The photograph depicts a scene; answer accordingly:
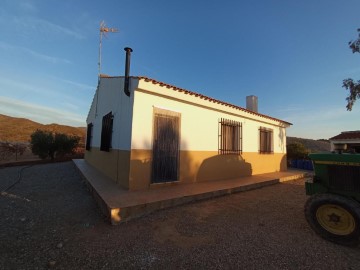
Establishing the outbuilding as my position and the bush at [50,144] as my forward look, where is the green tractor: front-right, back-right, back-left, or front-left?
front-left

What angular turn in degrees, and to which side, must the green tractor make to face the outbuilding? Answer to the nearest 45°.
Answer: approximately 90° to its right

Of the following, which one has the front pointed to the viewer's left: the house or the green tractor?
the green tractor

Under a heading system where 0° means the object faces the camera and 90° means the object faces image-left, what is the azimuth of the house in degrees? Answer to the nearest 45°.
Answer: approximately 315°

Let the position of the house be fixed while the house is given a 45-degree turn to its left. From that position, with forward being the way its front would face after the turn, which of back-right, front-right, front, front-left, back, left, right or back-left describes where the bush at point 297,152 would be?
front-left

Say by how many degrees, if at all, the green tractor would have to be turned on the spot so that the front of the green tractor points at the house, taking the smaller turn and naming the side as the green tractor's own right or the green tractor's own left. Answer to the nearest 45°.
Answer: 0° — it already faces it

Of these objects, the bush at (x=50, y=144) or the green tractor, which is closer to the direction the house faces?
the green tractor

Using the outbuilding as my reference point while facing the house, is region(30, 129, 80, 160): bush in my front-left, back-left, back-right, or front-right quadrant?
front-right

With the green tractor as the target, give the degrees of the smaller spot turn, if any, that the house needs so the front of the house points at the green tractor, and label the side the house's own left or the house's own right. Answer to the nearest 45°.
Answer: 0° — it already faces it

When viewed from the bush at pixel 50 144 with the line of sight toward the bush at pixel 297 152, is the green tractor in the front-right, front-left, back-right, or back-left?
front-right

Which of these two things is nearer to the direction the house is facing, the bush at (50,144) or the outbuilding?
the outbuilding

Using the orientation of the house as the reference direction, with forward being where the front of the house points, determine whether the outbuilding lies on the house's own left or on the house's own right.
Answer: on the house's own left

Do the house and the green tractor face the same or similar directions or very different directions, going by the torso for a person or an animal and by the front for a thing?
very different directions

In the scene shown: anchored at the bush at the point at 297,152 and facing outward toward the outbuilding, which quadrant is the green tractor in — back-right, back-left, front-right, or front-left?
back-right
